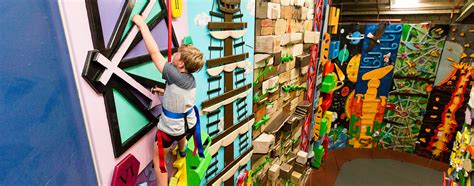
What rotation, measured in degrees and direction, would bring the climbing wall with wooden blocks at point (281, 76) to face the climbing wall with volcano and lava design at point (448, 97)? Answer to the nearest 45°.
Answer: approximately 90° to its left

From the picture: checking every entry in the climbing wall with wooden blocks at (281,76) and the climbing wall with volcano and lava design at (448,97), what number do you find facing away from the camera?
0

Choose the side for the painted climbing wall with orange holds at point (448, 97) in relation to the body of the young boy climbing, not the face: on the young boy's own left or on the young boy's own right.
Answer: on the young boy's own right

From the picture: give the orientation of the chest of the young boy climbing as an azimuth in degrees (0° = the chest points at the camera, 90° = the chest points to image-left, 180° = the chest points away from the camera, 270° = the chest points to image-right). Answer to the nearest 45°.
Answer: approximately 135°

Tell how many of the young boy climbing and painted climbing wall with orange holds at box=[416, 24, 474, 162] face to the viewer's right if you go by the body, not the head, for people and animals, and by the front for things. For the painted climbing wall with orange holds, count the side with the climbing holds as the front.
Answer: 0

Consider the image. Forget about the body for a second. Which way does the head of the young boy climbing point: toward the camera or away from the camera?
away from the camera

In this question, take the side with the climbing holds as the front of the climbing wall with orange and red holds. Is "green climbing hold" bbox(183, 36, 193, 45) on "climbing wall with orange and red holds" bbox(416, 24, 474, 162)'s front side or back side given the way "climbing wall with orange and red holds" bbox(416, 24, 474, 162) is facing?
on the front side

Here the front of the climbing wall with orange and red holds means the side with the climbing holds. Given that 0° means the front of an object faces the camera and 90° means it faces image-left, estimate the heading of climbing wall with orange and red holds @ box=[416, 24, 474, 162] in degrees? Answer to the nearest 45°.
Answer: approximately 45°

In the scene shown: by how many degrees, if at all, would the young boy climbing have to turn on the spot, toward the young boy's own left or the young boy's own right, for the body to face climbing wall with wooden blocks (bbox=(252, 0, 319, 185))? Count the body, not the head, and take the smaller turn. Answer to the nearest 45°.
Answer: approximately 90° to the young boy's own right
